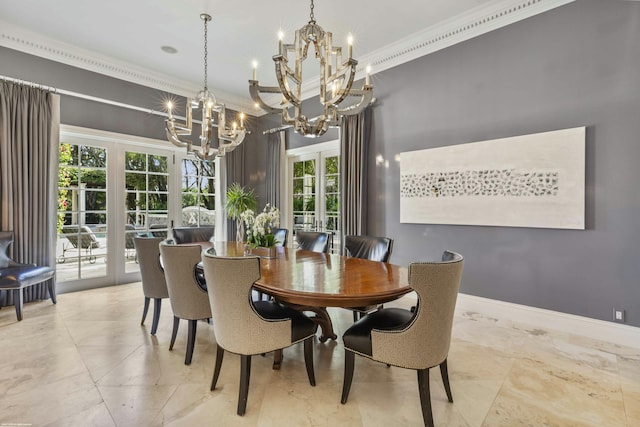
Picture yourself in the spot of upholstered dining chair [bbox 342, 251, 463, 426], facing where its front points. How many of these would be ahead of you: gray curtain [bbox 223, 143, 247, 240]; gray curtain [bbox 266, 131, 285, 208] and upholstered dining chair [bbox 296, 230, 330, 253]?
3

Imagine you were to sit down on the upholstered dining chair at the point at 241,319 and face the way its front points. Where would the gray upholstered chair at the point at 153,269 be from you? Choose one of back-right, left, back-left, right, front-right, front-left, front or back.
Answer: left

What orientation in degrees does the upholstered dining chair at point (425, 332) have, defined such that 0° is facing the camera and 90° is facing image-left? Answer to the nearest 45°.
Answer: approximately 135°

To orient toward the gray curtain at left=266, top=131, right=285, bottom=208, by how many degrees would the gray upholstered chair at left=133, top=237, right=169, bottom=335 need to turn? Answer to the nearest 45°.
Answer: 0° — it already faces it

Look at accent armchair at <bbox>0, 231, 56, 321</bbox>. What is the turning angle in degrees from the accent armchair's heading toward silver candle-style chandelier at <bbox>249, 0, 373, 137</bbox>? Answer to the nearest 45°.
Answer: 0° — it already faces it

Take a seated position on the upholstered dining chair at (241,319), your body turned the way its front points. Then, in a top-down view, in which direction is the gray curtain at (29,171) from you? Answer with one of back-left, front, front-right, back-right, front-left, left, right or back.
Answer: left

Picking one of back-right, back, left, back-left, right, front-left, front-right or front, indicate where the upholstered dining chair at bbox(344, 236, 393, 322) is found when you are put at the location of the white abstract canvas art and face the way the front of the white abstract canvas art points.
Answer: front

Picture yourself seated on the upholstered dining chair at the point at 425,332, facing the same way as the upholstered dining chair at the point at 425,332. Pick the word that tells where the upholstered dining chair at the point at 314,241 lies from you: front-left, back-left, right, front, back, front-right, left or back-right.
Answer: front

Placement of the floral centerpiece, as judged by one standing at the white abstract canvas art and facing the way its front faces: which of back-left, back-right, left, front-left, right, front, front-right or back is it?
front

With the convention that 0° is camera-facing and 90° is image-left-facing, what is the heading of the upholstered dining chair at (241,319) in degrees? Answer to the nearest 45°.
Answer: approximately 225°

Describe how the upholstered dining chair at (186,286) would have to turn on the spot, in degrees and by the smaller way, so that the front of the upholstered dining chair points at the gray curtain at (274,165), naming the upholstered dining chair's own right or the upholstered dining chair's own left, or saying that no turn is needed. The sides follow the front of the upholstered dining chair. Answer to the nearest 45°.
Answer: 0° — it already faces it

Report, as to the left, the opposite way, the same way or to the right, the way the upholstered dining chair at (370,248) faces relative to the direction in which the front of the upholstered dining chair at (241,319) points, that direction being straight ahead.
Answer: the opposite way

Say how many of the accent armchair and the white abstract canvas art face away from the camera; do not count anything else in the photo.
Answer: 0

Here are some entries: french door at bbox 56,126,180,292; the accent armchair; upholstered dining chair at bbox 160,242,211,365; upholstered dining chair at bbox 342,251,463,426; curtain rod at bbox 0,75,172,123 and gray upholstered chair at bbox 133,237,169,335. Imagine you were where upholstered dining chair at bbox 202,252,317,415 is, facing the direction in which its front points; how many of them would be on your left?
5

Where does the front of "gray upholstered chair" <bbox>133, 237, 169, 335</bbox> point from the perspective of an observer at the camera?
facing away from the viewer and to the right of the viewer

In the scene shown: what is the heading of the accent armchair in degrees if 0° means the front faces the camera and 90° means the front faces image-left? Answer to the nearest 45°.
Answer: approximately 315°

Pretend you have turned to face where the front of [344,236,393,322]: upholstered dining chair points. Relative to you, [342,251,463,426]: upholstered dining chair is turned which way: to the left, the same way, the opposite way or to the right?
to the right
